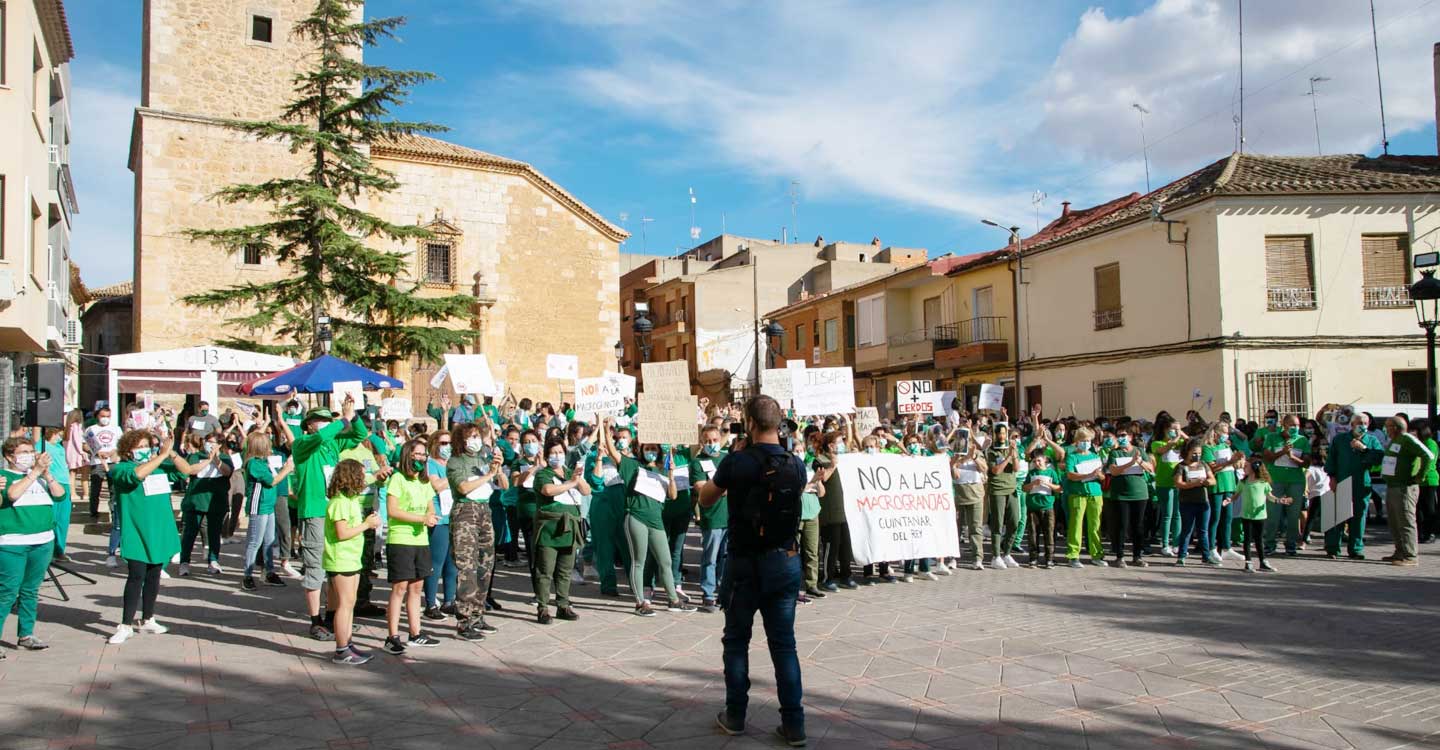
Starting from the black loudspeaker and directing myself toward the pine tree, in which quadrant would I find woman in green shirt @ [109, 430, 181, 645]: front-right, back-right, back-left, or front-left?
back-right

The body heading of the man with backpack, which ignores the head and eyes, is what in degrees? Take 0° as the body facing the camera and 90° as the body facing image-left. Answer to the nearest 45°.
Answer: approximately 135°

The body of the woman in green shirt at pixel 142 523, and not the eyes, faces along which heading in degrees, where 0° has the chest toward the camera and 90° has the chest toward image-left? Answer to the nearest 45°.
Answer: approximately 315°

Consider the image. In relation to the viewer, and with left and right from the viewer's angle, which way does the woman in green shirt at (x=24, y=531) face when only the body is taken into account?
facing the viewer and to the right of the viewer

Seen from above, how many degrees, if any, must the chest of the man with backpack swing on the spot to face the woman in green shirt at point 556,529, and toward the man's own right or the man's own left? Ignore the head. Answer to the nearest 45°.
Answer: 0° — they already face them

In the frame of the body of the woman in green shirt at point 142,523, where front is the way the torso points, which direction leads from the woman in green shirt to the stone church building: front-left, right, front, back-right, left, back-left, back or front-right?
back-left

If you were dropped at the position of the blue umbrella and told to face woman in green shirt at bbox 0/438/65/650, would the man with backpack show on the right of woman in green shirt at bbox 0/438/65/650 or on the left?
left

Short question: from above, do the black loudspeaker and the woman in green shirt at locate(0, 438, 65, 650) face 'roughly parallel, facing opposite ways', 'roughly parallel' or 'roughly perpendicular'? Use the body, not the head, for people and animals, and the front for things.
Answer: roughly parallel

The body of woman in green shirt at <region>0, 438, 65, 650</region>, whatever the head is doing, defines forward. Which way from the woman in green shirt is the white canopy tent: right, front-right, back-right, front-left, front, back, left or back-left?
back-left

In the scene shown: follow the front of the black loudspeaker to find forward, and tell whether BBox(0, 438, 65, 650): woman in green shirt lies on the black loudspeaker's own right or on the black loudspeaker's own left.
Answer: on the black loudspeaker's own right

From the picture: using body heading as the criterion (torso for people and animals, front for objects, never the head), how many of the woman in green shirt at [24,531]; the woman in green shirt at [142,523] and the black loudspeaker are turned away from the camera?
0

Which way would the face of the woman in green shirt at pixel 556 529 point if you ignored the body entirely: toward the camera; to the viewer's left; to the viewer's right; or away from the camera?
toward the camera

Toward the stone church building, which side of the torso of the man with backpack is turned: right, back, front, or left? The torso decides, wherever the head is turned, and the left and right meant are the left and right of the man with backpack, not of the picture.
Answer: front

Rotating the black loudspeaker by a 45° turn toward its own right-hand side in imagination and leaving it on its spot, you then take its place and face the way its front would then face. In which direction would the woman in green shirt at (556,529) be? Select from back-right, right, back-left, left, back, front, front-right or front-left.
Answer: front-left

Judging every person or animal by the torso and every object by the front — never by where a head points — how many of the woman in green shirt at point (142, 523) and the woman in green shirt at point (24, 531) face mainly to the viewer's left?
0

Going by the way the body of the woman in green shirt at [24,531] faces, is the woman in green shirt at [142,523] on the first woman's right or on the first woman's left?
on the first woman's left

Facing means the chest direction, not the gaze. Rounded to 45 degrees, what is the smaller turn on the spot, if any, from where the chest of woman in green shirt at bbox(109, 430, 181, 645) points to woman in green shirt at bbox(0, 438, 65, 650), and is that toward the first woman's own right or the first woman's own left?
approximately 135° to the first woman's own right

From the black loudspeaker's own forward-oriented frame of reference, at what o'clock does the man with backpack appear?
The man with backpack is roughly at 1 o'clock from the black loudspeaker.

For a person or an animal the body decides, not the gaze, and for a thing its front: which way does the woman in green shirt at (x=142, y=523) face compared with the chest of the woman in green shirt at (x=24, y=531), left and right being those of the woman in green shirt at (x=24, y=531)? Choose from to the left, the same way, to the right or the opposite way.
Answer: the same way

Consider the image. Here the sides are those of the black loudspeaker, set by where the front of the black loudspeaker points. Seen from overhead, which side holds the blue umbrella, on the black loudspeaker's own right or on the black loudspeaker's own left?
on the black loudspeaker's own left
